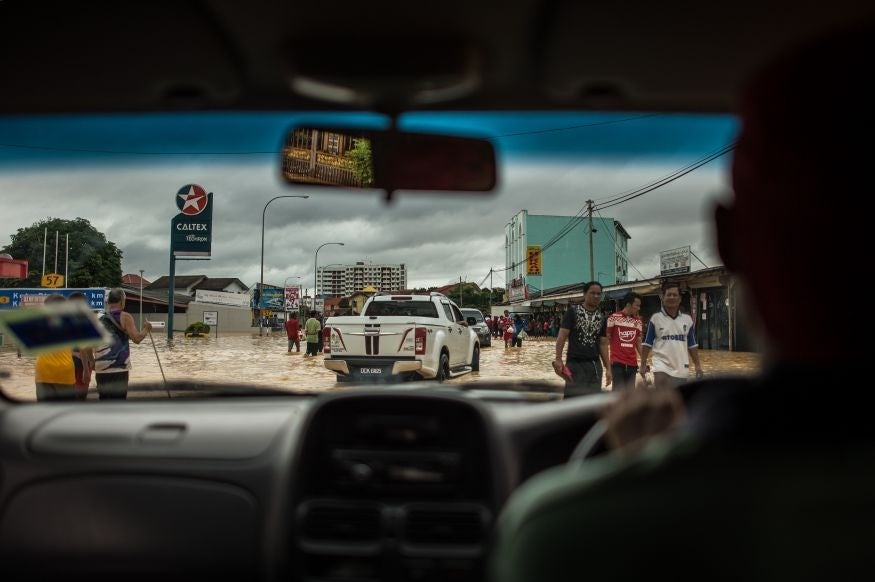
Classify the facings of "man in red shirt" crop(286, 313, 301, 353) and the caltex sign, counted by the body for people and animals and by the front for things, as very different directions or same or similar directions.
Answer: very different directions

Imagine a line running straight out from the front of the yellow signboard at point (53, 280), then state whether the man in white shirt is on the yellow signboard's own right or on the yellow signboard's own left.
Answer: on the yellow signboard's own left

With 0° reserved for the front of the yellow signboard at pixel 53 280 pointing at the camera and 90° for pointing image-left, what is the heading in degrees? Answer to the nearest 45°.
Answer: approximately 0°

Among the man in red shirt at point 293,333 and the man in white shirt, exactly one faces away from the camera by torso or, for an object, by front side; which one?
the man in red shirt

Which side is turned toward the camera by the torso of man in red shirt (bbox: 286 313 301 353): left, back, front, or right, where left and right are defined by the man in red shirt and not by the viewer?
back
